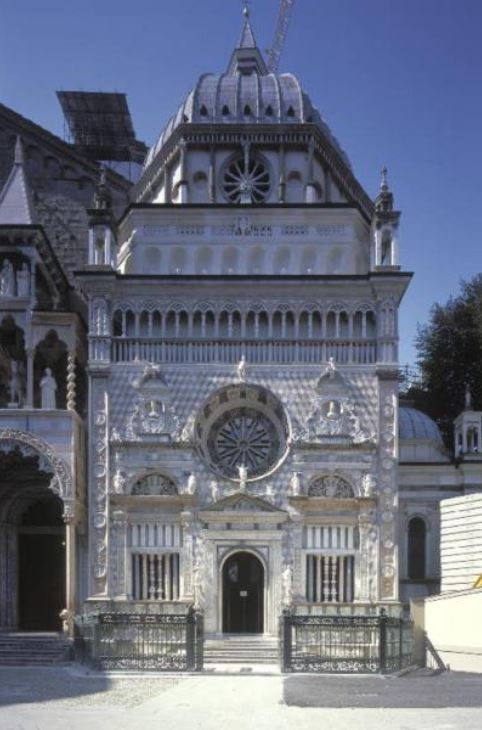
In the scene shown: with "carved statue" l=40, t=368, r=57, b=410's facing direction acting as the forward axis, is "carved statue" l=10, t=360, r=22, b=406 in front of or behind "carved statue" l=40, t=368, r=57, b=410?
behind

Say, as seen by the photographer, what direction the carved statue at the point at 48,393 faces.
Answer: facing the viewer

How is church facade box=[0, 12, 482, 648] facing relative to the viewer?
toward the camera

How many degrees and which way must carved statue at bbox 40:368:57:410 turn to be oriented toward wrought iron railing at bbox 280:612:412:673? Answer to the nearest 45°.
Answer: approximately 45° to its left

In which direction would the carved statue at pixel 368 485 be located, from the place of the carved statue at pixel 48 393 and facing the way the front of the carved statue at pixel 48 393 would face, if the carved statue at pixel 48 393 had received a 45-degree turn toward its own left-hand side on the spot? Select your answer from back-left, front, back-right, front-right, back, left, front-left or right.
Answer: front-left

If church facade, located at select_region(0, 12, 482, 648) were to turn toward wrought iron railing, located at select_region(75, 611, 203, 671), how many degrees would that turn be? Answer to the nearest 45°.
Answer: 0° — it already faces it
